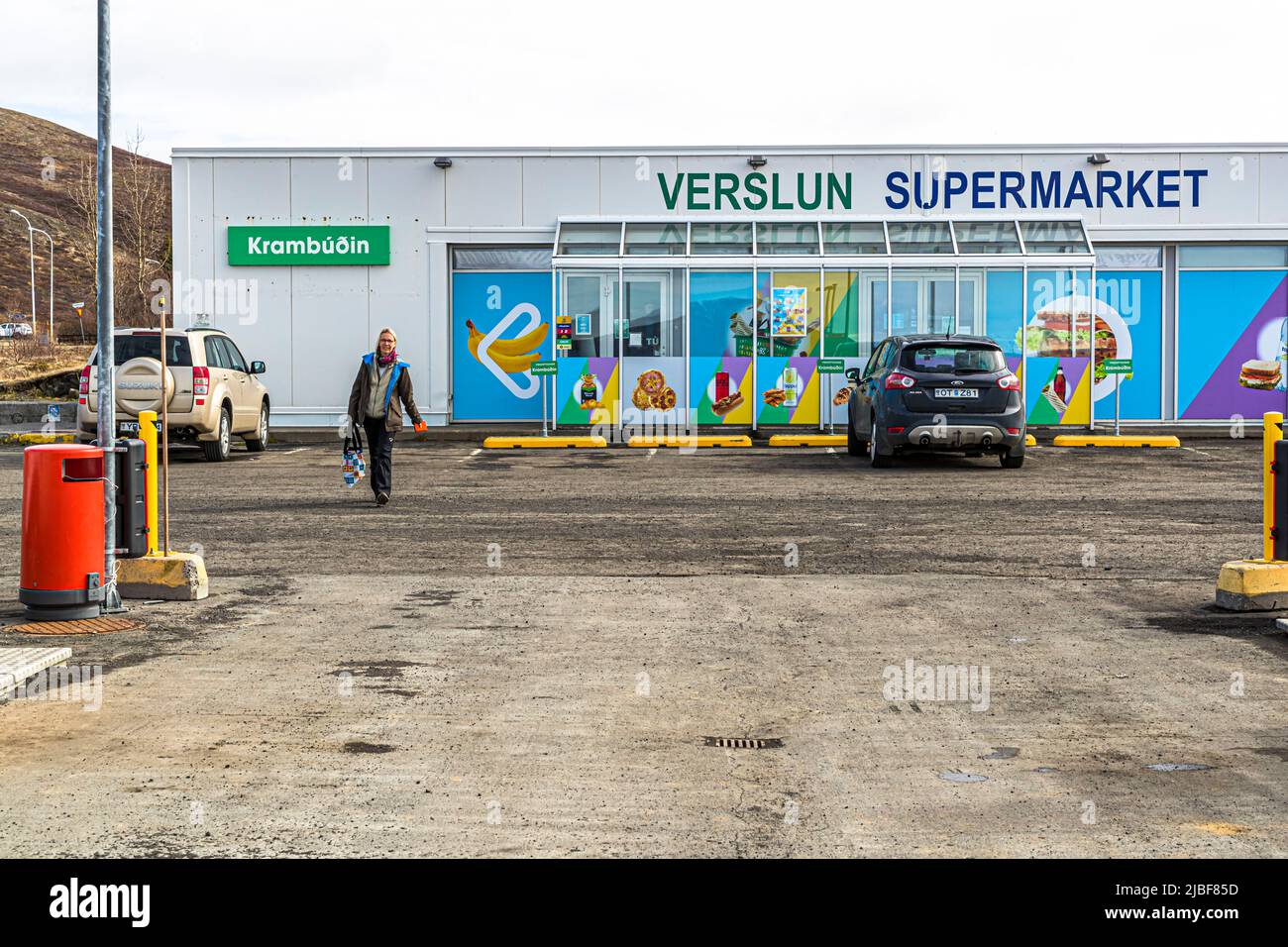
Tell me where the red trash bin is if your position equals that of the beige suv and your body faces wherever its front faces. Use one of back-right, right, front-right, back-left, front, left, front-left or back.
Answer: back-right

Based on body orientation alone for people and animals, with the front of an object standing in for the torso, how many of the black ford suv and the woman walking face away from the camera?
1

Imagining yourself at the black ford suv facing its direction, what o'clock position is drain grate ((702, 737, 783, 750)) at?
The drain grate is roughly at 6 o'clock from the black ford suv.

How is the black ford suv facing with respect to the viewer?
away from the camera

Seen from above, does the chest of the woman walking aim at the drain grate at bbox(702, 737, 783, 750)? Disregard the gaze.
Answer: yes

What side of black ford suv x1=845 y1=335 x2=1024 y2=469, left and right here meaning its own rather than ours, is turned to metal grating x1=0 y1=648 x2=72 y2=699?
back

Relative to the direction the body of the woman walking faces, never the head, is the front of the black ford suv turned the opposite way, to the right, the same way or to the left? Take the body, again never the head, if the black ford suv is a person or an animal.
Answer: the opposite way

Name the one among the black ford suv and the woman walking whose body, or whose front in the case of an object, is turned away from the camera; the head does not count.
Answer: the black ford suv

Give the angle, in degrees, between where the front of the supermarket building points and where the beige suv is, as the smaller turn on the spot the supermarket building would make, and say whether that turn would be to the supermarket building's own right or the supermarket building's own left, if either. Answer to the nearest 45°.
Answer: approximately 45° to the supermarket building's own right

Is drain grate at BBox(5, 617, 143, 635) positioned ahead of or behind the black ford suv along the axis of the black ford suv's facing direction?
behind
